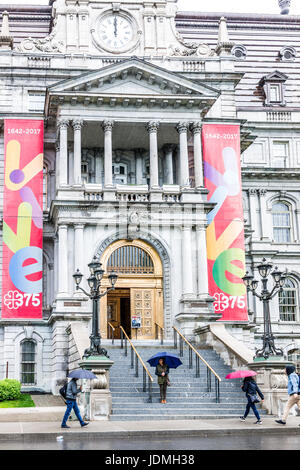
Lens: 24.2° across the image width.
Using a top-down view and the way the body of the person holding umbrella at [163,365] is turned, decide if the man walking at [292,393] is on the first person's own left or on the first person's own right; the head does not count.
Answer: on the first person's own left

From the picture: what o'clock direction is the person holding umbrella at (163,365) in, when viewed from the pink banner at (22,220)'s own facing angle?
The person holding umbrella is roughly at 11 o'clock from the pink banner.

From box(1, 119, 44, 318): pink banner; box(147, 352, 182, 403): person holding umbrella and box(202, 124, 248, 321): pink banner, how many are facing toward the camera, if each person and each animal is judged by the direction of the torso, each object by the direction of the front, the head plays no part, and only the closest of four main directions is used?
3

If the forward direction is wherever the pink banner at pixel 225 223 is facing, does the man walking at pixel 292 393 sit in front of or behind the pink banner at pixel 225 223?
in front

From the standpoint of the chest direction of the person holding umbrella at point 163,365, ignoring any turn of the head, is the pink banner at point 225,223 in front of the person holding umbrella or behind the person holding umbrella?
behind

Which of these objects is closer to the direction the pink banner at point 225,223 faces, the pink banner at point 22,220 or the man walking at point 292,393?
the man walking

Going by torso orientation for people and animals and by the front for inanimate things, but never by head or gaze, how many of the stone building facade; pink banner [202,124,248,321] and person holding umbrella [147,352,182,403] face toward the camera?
3

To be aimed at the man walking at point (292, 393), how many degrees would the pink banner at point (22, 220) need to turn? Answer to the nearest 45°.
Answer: approximately 45° to its left

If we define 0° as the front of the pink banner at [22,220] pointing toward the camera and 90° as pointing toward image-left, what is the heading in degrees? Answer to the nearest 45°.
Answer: approximately 0°

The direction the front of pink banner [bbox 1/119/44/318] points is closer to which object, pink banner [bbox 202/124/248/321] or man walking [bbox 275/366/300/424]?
the man walking
